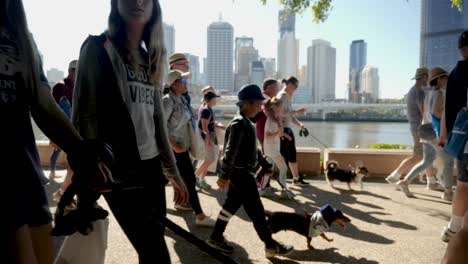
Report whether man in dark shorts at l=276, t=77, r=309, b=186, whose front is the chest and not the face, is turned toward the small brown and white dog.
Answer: yes

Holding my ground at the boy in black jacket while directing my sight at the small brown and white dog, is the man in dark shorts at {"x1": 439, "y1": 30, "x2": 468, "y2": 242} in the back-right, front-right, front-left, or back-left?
front-right

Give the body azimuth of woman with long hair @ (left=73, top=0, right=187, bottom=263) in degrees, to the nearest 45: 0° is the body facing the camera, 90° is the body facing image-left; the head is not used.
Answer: approximately 315°

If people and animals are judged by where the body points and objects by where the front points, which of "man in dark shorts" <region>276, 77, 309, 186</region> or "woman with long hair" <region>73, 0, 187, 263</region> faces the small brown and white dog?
the man in dark shorts

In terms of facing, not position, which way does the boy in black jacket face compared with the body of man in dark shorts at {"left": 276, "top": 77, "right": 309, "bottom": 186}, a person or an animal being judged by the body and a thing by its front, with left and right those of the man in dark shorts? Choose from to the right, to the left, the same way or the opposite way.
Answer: the same way

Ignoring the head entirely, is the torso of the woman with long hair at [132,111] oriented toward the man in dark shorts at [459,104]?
no

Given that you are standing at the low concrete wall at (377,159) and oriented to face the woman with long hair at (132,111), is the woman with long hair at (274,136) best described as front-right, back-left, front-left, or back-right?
front-right
